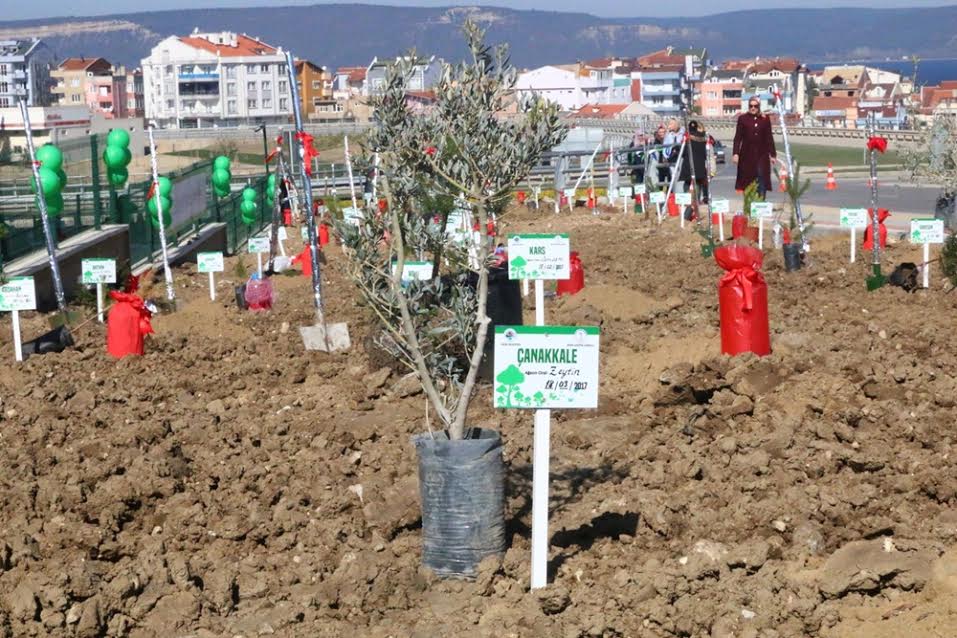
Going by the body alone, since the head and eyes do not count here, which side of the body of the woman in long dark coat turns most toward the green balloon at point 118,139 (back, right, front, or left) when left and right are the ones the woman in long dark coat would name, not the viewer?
right

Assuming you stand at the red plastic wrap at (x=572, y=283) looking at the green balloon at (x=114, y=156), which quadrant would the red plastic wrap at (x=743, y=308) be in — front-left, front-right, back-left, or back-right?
back-left

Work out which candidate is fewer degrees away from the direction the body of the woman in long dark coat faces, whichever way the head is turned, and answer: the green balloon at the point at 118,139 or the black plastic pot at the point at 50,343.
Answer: the black plastic pot

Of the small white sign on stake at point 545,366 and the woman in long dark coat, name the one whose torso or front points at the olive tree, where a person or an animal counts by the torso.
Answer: the woman in long dark coat

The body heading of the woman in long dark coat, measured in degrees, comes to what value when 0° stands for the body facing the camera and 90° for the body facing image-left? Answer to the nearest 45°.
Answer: approximately 0°

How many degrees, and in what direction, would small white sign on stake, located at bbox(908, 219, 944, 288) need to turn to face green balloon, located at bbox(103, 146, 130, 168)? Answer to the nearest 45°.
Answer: approximately 90° to its right

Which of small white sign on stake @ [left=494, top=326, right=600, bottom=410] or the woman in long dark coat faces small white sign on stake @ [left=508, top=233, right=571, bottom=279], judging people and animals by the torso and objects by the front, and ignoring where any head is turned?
the woman in long dark coat

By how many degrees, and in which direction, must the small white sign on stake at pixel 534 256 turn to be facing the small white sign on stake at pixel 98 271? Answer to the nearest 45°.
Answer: approximately 135° to its right

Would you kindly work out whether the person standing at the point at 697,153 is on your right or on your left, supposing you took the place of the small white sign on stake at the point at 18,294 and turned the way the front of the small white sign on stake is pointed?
on your left

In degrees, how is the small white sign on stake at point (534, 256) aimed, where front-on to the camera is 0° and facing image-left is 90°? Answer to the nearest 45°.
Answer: approximately 0°

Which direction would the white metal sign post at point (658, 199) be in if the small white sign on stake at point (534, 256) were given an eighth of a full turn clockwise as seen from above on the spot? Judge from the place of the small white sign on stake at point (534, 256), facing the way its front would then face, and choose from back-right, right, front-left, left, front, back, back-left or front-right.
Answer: back-right

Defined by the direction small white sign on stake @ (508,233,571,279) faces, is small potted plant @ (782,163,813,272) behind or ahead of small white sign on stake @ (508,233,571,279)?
behind

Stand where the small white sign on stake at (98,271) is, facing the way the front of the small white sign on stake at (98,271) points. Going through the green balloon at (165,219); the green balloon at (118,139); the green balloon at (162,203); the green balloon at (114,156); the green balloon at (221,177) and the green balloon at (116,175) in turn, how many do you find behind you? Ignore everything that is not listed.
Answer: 6

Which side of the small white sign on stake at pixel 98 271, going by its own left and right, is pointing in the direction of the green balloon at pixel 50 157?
back

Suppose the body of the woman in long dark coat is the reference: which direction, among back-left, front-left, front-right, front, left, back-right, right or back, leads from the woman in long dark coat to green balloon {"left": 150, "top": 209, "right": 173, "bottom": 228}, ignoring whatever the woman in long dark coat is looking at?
right

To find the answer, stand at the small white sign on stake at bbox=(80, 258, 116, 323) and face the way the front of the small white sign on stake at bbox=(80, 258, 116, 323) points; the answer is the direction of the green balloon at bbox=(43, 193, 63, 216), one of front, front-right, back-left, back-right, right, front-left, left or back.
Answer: back
